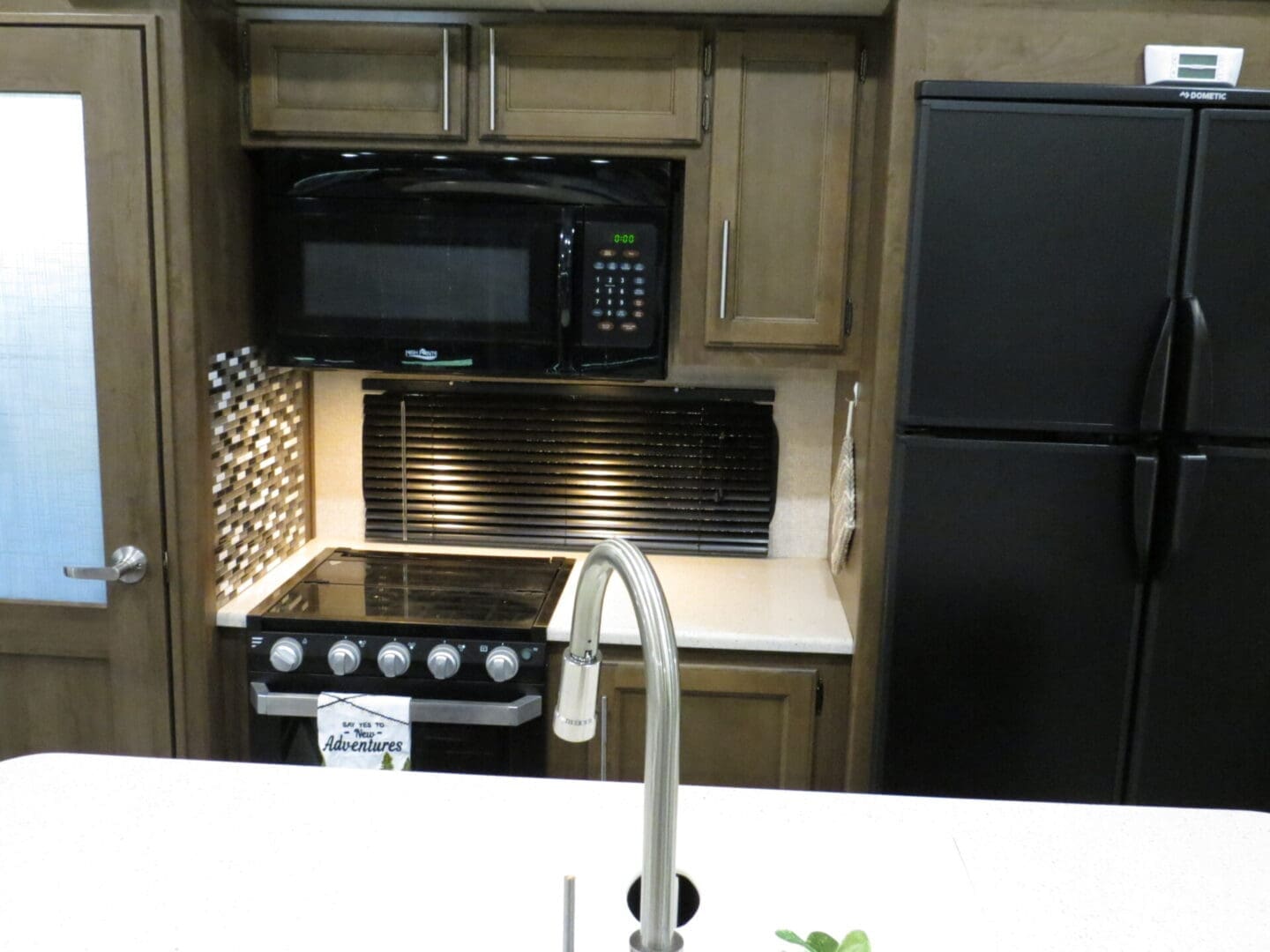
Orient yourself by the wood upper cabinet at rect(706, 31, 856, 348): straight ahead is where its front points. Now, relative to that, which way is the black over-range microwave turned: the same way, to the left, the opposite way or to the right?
the same way

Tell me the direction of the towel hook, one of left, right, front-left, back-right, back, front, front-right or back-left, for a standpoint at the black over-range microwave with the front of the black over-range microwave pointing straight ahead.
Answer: left

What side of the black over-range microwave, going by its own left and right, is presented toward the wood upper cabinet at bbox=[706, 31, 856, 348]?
left

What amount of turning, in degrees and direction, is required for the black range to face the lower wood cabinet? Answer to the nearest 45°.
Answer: approximately 90° to its left

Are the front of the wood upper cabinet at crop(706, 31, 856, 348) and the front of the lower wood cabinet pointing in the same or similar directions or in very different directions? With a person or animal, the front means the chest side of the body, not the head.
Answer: same or similar directions

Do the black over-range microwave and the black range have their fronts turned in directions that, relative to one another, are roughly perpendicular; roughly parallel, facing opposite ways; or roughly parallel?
roughly parallel

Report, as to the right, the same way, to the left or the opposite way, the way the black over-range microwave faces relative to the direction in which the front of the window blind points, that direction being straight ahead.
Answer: the same way

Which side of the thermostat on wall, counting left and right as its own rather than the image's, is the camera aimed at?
front

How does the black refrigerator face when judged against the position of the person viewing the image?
facing the viewer

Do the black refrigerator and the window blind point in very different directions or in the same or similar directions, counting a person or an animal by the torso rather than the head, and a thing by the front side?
same or similar directions

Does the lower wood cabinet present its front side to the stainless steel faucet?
yes

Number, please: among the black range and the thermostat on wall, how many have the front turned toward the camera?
2
